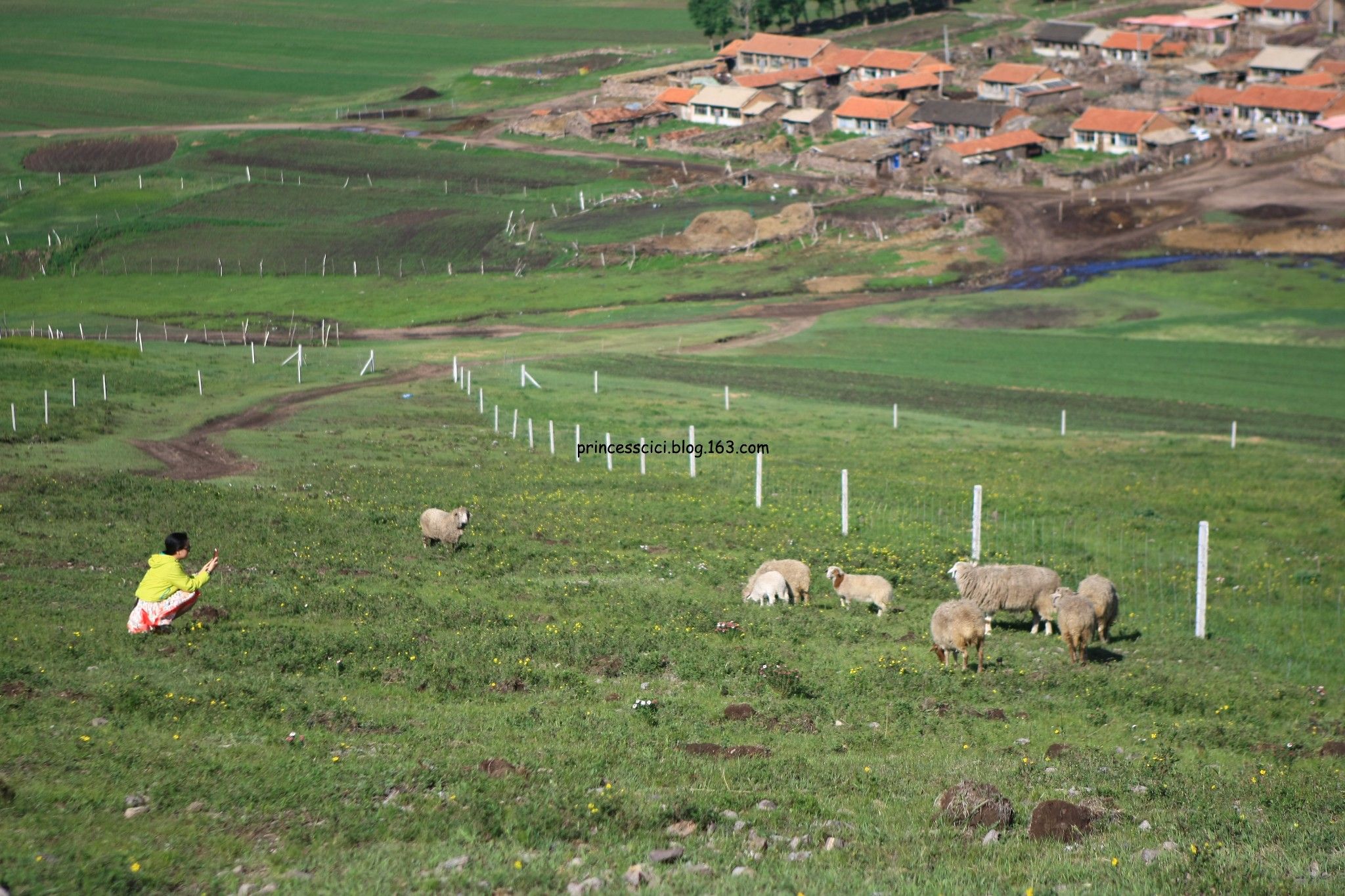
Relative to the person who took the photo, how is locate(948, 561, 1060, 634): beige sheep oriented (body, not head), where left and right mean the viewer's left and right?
facing to the left of the viewer

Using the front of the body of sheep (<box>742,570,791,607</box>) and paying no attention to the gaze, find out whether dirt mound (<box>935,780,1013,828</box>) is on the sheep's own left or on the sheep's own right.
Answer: on the sheep's own left

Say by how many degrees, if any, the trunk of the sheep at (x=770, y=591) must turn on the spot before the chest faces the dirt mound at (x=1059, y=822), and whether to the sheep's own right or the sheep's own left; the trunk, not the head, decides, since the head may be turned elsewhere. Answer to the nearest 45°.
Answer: approximately 90° to the sheep's own left

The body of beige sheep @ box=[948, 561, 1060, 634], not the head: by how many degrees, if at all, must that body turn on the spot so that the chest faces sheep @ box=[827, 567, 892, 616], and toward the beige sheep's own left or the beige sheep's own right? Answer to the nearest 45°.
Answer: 0° — it already faces it

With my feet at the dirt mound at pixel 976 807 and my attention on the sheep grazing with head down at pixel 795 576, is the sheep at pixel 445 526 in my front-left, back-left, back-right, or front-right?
front-left

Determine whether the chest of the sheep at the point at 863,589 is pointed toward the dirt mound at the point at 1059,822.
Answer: no

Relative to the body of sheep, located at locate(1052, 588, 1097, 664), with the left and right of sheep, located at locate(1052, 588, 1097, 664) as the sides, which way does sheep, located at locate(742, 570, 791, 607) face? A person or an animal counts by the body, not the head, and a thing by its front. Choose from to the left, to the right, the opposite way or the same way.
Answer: to the left

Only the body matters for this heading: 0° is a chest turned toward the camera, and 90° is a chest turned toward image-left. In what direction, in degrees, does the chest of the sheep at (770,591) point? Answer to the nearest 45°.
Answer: approximately 90°

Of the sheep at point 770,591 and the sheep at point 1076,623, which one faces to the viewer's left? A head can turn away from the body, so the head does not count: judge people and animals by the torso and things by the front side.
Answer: the sheep at point 770,591

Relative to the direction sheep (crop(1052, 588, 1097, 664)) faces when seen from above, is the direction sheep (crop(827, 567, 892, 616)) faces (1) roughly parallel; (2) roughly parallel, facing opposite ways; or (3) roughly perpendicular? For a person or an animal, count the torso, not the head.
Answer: roughly perpendicular

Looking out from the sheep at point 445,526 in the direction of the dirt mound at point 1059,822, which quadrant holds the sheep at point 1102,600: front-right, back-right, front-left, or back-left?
front-left

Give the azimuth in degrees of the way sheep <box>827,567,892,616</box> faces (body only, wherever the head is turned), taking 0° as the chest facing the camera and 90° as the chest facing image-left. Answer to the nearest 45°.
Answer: approximately 90°

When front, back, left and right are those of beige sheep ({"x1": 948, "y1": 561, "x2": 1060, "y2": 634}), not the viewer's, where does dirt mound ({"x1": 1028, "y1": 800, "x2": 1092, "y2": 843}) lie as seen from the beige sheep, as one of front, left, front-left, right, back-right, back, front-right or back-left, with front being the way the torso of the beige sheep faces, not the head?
left

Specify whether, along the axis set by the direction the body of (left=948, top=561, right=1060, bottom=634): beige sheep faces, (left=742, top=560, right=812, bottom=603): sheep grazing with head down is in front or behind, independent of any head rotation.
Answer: in front

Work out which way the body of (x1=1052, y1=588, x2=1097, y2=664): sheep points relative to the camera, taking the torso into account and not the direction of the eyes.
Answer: away from the camera

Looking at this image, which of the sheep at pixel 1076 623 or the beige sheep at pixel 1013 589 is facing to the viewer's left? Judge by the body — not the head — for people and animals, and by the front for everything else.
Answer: the beige sheep

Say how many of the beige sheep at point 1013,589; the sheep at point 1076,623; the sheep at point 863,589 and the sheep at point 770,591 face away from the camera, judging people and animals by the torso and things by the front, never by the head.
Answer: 1

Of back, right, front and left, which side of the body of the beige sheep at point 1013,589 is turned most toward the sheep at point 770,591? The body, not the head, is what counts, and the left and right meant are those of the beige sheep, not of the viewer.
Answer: front

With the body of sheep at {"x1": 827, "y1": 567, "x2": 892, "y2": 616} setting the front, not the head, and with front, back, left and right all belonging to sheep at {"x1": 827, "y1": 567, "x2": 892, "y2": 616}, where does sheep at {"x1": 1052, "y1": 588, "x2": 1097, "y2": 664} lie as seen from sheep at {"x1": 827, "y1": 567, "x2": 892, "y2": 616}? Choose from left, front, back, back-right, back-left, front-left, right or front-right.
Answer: back-left

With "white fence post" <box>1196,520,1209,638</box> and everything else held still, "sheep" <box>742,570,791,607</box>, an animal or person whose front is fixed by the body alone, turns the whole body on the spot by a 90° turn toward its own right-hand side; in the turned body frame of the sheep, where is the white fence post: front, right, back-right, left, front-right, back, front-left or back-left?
right
